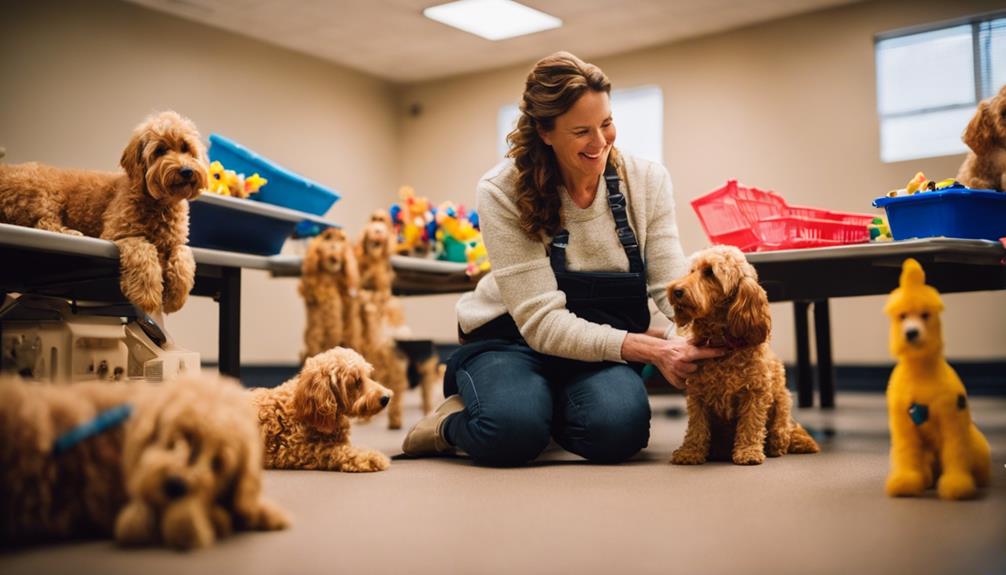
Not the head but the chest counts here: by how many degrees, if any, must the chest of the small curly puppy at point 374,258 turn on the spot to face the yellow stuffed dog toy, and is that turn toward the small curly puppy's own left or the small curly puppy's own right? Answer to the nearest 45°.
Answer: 0° — it already faces it

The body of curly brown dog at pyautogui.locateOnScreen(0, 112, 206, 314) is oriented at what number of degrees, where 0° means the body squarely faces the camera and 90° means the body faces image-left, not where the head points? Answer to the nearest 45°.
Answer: approximately 315°

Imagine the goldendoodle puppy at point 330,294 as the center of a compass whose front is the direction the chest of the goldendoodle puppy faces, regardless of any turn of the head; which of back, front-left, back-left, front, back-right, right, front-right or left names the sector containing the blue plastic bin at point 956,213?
front-left

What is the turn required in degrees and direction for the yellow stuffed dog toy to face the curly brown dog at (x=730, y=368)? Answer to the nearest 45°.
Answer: approximately 90° to its right

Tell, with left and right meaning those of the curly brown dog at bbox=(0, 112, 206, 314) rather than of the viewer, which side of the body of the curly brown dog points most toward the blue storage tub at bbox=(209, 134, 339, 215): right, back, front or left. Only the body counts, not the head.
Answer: left

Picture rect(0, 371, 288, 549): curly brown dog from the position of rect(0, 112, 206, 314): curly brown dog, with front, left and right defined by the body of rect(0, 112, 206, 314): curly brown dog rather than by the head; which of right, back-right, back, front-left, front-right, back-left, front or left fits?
front-right

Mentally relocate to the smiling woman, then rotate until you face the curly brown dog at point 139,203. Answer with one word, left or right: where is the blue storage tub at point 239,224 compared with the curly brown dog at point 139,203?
right

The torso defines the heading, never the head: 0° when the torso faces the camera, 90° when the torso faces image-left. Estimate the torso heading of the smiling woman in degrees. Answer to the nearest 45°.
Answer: approximately 315°

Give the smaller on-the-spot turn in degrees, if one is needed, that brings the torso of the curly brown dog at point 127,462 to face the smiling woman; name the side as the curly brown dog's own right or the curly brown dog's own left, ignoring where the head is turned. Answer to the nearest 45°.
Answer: approximately 90° to the curly brown dog's own left

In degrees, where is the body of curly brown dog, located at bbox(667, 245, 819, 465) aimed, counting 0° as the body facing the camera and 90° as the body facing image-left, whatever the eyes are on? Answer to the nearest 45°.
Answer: approximately 45°

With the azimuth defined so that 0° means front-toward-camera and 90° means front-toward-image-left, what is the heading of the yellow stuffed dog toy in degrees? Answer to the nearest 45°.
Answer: approximately 45°

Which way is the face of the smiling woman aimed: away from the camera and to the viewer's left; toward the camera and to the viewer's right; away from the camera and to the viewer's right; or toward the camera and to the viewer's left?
toward the camera and to the viewer's right

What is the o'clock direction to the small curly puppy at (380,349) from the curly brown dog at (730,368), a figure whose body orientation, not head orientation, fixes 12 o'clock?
The small curly puppy is roughly at 3 o'clock from the curly brown dog.

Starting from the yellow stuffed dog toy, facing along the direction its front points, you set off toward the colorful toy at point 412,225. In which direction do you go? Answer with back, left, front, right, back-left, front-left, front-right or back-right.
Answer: right
